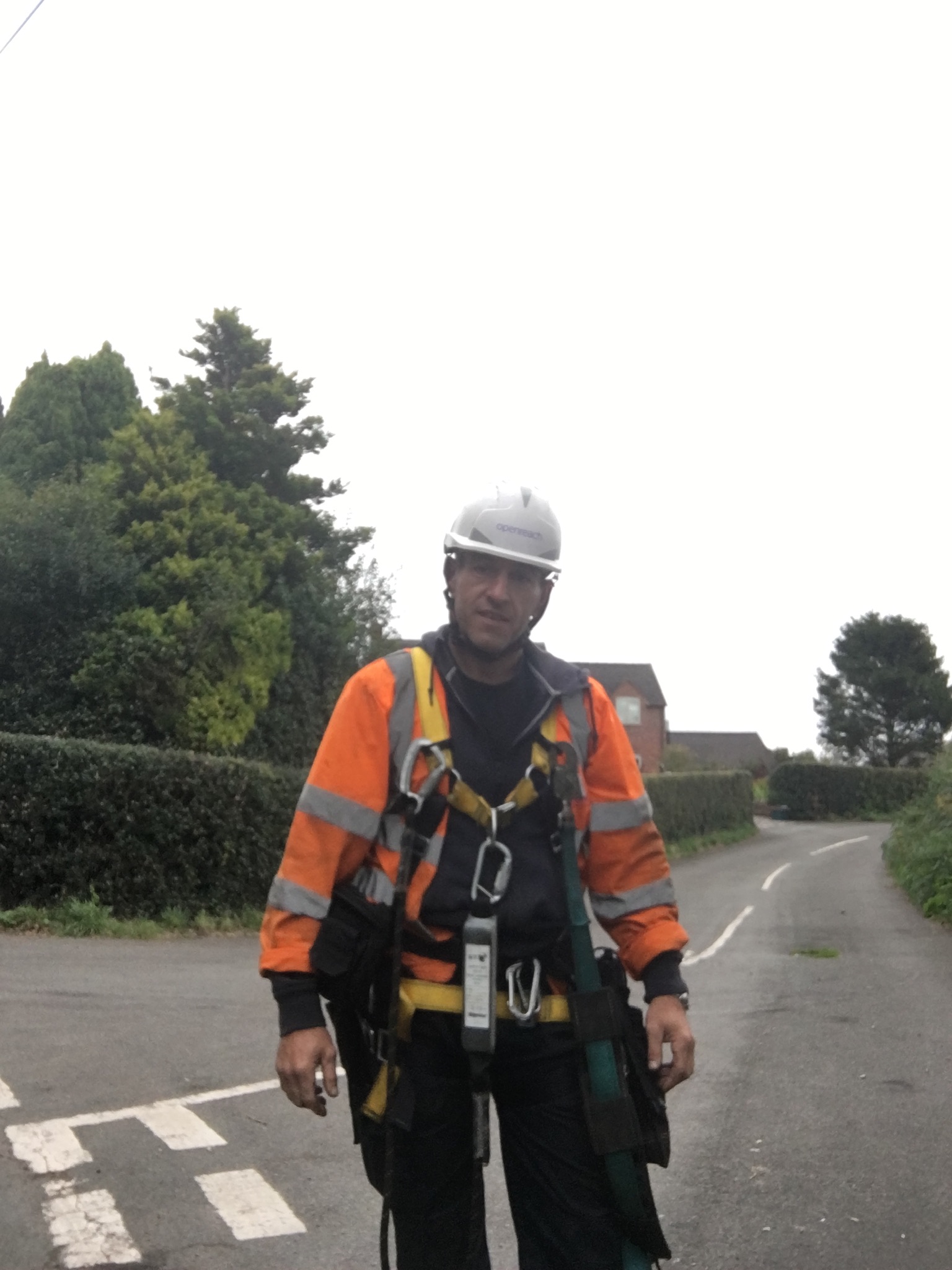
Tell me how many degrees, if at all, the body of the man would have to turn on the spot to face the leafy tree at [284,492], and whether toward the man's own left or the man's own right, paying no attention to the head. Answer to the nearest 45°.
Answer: approximately 180°

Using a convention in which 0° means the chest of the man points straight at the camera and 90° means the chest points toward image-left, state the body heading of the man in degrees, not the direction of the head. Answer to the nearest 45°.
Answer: approximately 0°

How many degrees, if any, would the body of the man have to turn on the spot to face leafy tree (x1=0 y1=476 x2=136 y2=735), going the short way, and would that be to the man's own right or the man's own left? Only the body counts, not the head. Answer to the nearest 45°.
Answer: approximately 180°

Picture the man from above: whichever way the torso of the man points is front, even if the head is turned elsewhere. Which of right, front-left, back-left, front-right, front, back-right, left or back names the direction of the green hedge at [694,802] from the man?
back

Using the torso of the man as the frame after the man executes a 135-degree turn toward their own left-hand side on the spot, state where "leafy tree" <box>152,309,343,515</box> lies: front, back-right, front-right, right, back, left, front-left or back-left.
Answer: front-left

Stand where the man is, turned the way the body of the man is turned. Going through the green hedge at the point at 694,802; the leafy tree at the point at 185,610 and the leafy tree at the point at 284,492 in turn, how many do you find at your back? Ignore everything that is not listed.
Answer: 3

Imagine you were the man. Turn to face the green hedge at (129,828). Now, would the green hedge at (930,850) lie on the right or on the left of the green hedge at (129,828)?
right

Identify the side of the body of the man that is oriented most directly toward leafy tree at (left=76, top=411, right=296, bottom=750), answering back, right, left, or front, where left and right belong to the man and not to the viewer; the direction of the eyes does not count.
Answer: back

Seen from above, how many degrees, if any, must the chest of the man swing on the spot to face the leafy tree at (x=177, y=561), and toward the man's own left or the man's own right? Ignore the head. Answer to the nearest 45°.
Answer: approximately 180°

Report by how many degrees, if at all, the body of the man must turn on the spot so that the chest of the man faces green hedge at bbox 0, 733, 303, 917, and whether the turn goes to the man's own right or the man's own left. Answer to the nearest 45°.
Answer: approximately 180°
